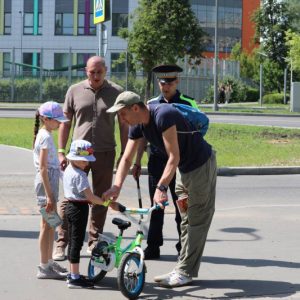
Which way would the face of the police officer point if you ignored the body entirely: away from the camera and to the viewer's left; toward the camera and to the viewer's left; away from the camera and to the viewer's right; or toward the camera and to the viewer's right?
toward the camera and to the viewer's left

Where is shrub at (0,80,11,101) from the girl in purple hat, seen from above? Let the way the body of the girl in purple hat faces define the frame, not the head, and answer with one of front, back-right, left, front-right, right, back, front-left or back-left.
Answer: left

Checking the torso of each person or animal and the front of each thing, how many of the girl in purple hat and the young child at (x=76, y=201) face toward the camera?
0

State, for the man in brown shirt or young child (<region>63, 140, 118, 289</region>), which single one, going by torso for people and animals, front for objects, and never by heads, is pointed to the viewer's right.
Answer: the young child

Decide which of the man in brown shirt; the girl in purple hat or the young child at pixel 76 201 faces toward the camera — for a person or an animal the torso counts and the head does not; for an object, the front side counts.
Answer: the man in brown shirt

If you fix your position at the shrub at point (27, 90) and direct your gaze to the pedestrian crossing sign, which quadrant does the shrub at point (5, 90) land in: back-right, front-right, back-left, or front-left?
back-right

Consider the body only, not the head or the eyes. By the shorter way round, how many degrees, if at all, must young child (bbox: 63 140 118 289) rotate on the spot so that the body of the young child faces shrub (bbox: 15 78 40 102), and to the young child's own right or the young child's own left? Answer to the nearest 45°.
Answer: approximately 90° to the young child's own left

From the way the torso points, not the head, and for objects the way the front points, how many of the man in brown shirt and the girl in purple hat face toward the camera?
1

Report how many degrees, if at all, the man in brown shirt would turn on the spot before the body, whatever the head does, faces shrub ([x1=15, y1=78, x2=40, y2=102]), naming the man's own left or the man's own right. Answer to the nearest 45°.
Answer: approximately 180°

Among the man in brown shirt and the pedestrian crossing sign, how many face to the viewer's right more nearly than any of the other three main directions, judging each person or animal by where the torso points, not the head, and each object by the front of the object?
0

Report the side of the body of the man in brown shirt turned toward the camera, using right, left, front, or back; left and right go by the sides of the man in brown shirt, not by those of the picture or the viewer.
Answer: front

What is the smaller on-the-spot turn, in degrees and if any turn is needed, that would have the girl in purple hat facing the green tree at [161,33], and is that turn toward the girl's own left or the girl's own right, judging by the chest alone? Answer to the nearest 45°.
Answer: approximately 90° to the girl's own left

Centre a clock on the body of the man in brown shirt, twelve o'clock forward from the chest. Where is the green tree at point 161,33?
The green tree is roughly at 6 o'clock from the man in brown shirt.

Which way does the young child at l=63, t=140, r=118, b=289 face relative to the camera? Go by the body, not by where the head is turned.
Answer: to the viewer's right

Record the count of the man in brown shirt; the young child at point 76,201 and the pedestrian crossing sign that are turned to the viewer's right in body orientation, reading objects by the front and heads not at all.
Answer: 1

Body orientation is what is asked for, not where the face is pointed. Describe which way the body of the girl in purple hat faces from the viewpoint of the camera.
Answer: to the viewer's right
